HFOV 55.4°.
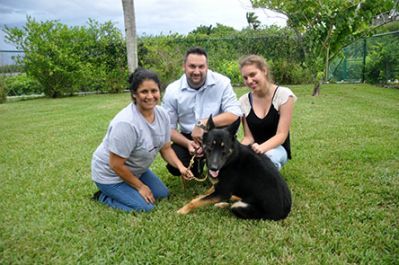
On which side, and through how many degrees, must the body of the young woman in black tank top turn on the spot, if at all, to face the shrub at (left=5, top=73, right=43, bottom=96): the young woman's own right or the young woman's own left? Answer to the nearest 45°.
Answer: approximately 90° to the young woman's own right

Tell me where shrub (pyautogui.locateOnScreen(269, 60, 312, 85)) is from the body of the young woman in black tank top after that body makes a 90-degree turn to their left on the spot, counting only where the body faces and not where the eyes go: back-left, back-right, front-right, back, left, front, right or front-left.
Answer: back-left

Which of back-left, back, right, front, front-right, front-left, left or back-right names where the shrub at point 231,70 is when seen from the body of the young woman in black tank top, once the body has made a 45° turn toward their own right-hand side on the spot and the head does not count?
right

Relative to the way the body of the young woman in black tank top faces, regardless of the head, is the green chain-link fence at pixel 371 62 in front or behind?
behind

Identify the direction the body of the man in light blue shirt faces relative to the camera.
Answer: toward the camera

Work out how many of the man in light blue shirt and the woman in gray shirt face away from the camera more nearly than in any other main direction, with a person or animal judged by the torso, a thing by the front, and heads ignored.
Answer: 0

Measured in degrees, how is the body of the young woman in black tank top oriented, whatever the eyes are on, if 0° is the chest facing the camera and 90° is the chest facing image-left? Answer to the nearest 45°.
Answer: approximately 45°

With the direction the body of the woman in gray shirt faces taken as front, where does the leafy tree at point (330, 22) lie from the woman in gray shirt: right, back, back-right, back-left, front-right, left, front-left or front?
left

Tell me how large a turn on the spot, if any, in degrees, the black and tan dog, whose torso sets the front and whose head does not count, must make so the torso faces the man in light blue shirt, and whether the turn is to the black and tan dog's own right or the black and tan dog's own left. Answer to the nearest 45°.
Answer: approximately 90° to the black and tan dog's own right

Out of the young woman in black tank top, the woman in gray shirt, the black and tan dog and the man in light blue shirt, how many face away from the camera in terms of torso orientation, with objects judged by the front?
0

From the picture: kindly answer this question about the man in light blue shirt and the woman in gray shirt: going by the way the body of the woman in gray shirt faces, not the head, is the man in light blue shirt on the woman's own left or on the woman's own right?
on the woman's own left

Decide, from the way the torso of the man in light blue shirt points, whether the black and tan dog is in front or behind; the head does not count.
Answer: in front

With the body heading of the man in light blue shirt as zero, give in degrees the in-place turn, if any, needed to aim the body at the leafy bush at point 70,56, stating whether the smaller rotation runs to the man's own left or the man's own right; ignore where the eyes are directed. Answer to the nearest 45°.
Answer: approximately 135° to the man's own right

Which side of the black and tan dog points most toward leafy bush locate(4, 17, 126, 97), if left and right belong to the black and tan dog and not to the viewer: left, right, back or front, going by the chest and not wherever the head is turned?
right
